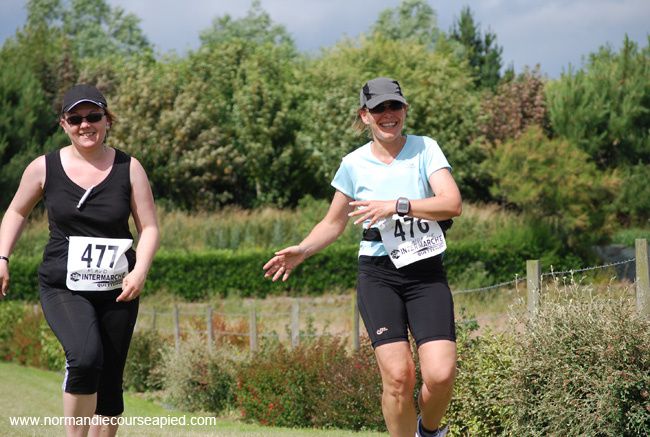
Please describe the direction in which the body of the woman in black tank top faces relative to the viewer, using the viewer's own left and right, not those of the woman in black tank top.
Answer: facing the viewer

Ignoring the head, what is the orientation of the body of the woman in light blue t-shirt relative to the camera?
toward the camera

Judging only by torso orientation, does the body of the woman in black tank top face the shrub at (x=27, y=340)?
no

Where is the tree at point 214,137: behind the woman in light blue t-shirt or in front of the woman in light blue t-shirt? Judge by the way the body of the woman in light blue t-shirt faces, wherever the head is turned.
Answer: behind

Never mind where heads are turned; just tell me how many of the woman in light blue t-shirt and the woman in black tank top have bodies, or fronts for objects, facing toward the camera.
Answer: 2

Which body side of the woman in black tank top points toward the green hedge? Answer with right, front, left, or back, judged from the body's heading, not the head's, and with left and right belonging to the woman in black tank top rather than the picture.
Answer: back

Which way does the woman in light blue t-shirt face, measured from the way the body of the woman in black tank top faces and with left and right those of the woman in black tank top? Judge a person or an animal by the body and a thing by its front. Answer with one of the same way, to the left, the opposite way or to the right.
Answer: the same way

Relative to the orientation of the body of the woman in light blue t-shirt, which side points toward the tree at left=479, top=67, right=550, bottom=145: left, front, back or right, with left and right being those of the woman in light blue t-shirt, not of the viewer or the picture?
back

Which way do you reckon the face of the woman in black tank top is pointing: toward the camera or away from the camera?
toward the camera

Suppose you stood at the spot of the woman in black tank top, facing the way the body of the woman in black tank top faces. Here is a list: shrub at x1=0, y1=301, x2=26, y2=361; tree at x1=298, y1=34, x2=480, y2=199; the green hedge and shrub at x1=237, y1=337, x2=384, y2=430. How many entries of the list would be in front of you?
0

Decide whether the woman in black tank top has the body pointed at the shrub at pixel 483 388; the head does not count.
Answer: no

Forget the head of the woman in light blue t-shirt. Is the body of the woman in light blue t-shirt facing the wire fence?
no

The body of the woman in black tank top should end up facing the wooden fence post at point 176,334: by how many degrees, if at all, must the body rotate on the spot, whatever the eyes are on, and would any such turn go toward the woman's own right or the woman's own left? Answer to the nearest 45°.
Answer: approximately 180°
